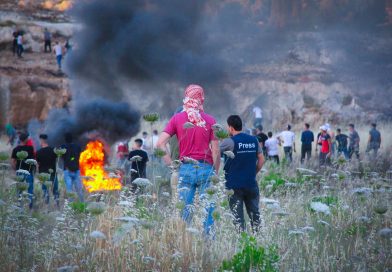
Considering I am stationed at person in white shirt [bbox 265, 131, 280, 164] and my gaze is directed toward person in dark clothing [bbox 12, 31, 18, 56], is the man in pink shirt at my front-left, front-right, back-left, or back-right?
back-left

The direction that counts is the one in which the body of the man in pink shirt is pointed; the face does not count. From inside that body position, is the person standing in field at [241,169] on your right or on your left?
on your right

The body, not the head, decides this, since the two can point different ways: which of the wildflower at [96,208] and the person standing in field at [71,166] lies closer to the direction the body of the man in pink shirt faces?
the person standing in field

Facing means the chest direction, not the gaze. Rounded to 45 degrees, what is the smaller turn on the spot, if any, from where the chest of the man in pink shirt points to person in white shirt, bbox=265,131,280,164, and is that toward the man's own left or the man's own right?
0° — they already face them

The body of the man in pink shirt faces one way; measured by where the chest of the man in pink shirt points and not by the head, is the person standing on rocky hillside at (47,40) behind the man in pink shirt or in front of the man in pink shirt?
in front

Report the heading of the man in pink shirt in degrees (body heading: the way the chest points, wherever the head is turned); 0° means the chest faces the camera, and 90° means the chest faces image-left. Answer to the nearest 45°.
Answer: approximately 180°

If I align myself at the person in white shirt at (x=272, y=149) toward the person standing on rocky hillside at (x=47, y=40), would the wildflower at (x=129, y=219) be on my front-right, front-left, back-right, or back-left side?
back-left

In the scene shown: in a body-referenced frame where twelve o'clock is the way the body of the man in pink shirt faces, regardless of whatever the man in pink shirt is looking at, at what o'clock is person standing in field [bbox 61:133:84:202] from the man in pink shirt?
The person standing in field is roughly at 11 o'clock from the man in pink shirt.

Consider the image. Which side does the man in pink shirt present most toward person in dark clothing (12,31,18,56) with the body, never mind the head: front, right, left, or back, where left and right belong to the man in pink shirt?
front

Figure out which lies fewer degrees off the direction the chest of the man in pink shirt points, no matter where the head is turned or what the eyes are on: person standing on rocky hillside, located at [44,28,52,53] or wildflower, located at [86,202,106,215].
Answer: the person standing on rocky hillside
